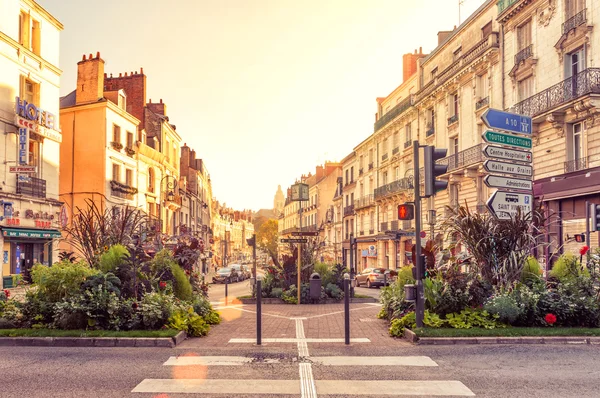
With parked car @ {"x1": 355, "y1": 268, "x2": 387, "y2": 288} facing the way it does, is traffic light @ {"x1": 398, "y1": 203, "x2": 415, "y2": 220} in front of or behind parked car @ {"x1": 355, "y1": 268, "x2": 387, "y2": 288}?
behind

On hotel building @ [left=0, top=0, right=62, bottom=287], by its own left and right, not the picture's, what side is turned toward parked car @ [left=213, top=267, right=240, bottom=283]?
left

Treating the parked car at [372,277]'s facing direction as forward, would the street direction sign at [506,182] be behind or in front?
behind

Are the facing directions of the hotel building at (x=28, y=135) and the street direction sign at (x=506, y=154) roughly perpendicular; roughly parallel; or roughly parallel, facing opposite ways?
roughly perpendicular

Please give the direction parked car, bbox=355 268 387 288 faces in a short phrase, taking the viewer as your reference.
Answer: facing away from the viewer and to the left of the viewer

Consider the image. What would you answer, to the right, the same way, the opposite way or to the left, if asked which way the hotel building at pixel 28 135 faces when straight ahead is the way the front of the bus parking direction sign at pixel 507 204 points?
to the left
